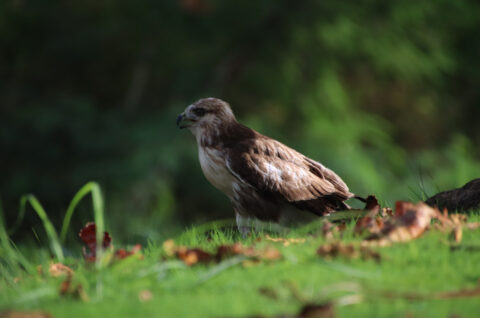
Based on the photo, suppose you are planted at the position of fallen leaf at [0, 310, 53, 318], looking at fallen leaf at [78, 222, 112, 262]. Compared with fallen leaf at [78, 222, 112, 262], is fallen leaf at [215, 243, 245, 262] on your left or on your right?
right

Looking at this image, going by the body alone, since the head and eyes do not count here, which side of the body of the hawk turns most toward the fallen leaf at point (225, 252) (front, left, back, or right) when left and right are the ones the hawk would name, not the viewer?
left

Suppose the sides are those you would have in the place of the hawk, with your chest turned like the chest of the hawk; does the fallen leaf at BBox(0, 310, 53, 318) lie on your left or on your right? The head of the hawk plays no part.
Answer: on your left

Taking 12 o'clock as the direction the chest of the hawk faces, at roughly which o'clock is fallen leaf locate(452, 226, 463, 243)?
The fallen leaf is roughly at 8 o'clock from the hawk.

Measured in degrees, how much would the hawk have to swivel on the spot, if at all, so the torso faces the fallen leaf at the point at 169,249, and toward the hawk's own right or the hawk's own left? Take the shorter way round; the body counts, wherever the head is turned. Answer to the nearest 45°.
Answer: approximately 90° to the hawk's own left

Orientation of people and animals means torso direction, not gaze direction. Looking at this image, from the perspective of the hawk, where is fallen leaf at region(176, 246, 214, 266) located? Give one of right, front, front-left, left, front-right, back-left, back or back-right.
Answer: left

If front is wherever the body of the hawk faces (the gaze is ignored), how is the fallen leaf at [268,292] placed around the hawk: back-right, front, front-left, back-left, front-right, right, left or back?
left

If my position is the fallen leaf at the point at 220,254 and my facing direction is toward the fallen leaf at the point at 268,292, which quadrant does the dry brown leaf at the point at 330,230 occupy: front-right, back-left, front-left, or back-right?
back-left

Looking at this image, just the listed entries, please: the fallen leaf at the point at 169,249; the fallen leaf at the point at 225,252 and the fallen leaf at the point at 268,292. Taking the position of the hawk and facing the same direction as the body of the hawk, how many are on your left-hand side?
3

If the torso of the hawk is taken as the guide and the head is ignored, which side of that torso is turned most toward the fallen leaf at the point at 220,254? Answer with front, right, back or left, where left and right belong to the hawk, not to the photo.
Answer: left

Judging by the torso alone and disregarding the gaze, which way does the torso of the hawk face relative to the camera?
to the viewer's left
